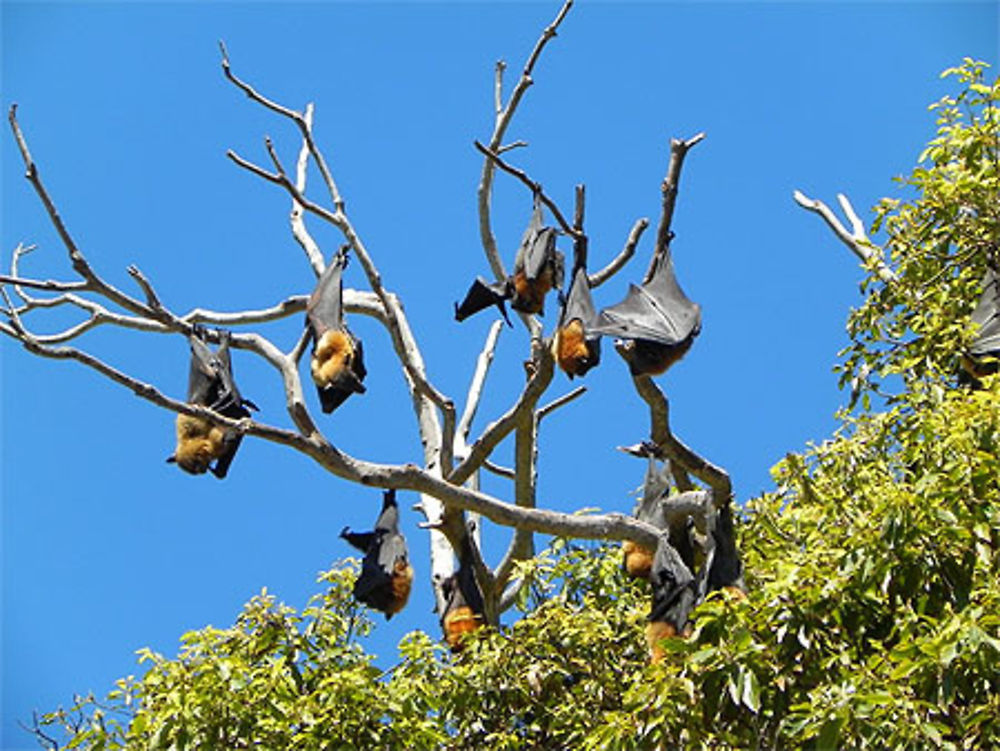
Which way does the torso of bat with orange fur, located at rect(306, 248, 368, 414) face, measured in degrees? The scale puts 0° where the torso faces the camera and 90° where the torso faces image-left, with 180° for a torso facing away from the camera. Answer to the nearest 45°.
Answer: approximately 315°

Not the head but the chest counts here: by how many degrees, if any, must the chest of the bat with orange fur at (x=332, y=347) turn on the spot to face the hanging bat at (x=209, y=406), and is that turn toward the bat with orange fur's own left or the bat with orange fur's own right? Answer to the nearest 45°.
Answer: approximately 135° to the bat with orange fur's own right
